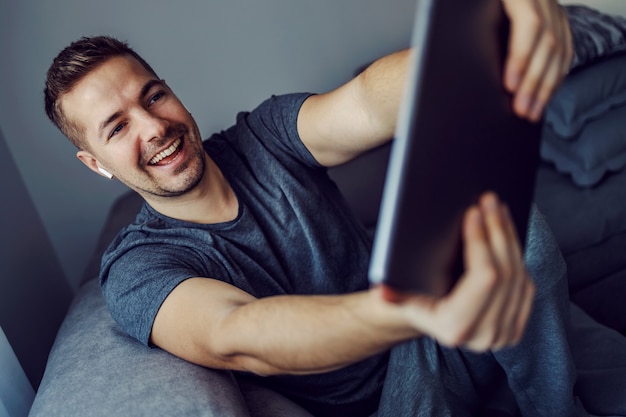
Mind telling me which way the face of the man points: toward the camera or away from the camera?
toward the camera

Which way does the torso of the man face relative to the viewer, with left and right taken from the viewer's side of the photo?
facing the viewer and to the right of the viewer
